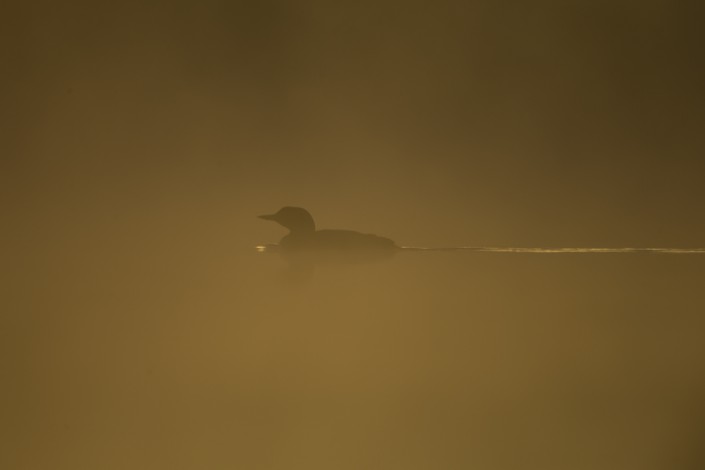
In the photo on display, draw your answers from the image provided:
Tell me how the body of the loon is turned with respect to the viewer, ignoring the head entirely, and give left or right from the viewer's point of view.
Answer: facing to the left of the viewer

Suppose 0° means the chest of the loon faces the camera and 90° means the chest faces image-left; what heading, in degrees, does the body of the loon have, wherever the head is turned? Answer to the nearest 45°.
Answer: approximately 90°
